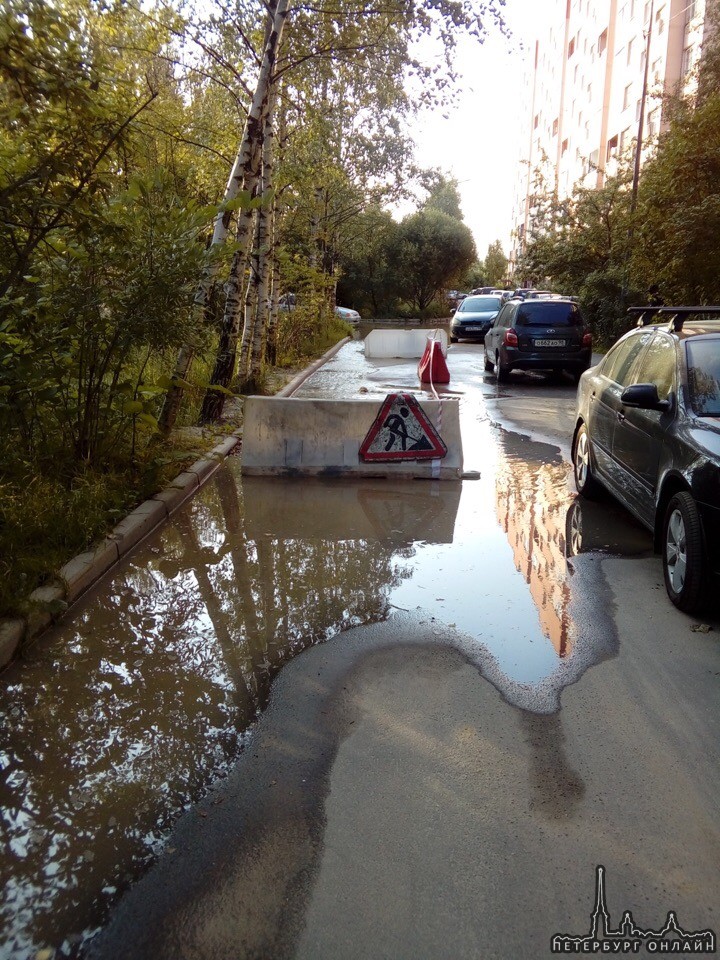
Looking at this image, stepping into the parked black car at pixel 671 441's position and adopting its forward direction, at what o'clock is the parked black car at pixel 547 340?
the parked black car at pixel 547 340 is roughly at 7 o'clock from the parked black car at pixel 671 441.

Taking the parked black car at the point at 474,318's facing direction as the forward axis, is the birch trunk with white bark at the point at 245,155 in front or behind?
in front

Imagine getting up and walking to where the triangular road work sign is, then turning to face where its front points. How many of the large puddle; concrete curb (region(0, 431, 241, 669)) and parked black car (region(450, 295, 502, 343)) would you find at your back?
1

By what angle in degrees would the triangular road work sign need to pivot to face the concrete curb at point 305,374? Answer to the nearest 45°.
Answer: approximately 180°

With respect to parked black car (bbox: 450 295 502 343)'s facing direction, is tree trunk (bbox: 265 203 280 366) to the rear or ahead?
ahead

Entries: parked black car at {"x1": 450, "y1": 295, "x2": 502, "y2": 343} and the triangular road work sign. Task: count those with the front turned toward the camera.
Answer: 2

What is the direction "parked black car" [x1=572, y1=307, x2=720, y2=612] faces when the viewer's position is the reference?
facing the viewer and to the right of the viewer

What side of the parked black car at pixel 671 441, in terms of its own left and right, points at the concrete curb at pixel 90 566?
right

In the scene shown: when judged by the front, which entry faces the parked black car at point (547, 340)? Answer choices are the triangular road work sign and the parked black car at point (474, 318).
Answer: the parked black car at point (474, 318)

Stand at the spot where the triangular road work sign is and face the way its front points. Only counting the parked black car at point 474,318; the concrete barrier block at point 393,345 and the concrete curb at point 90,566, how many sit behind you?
2

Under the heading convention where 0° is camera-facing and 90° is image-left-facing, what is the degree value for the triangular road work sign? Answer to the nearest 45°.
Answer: approximately 0°
